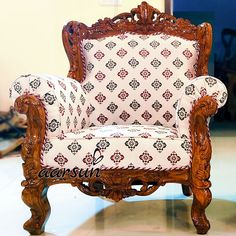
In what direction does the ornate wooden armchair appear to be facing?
toward the camera
